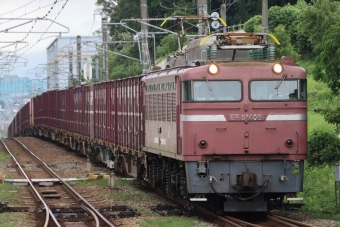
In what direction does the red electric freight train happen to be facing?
toward the camera

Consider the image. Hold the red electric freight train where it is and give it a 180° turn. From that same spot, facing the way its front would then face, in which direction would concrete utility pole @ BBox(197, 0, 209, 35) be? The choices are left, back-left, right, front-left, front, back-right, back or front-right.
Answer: front

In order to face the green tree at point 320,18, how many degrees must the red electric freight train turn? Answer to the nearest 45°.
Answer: approximately 135° to its left

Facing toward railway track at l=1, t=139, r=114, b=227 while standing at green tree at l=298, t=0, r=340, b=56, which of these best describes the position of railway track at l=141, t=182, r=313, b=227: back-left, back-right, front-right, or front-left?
front-left

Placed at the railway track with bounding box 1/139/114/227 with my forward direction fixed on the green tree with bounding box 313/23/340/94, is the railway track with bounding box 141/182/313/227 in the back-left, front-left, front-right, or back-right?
front-right

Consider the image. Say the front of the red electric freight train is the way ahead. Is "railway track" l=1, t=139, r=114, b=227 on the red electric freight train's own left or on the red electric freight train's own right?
on the red electric freight train's own right
